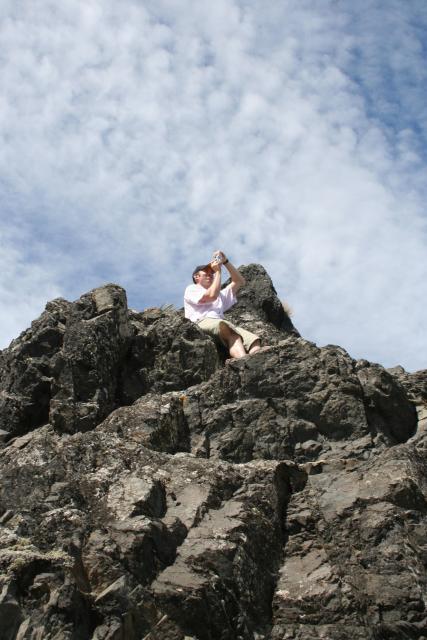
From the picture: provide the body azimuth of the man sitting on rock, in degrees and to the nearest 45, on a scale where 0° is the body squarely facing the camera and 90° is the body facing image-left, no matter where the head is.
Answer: approximately 315°
